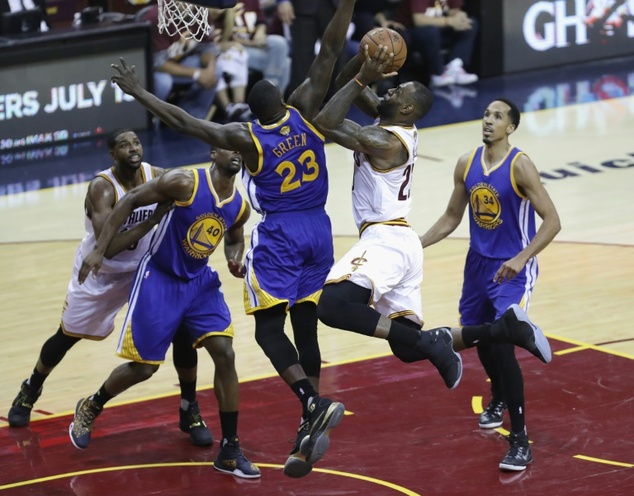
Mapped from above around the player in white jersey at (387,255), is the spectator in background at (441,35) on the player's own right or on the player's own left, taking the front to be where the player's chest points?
on the player's own right

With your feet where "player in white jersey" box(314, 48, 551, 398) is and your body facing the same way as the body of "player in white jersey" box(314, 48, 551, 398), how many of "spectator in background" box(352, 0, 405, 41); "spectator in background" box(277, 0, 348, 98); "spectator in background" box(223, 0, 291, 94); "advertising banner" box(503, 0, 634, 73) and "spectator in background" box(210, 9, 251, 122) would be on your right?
5

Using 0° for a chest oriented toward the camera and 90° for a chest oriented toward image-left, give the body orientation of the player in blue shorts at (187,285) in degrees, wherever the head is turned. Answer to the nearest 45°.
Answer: approximately 315°

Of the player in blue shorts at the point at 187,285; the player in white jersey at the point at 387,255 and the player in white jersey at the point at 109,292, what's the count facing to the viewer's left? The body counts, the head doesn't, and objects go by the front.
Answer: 1

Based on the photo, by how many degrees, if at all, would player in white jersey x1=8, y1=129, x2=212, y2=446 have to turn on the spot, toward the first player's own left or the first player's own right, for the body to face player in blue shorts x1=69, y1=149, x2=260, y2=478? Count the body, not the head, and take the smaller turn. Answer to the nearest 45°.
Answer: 0° — they already face them

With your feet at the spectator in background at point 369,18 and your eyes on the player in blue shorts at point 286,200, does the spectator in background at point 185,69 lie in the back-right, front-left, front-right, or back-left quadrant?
front-right

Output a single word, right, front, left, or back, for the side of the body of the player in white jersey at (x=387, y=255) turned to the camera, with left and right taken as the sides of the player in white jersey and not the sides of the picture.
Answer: left

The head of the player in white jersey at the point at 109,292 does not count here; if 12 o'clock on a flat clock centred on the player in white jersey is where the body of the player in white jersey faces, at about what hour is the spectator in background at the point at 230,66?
The spectator in background is roughly at 8 o'clock from the player in white jersey.

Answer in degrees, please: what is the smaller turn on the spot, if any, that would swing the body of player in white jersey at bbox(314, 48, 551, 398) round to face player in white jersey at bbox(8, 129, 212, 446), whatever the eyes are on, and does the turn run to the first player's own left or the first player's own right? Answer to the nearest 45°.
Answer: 0° — they already face them

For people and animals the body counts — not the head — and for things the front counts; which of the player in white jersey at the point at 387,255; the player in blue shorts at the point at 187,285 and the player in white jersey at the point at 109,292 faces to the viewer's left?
the player in white jersey at the point at 387,255

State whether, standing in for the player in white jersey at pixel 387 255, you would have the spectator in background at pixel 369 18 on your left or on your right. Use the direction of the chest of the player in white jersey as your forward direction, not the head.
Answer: on your right

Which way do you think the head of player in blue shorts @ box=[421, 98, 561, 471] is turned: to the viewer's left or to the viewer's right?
to the viewer's left
